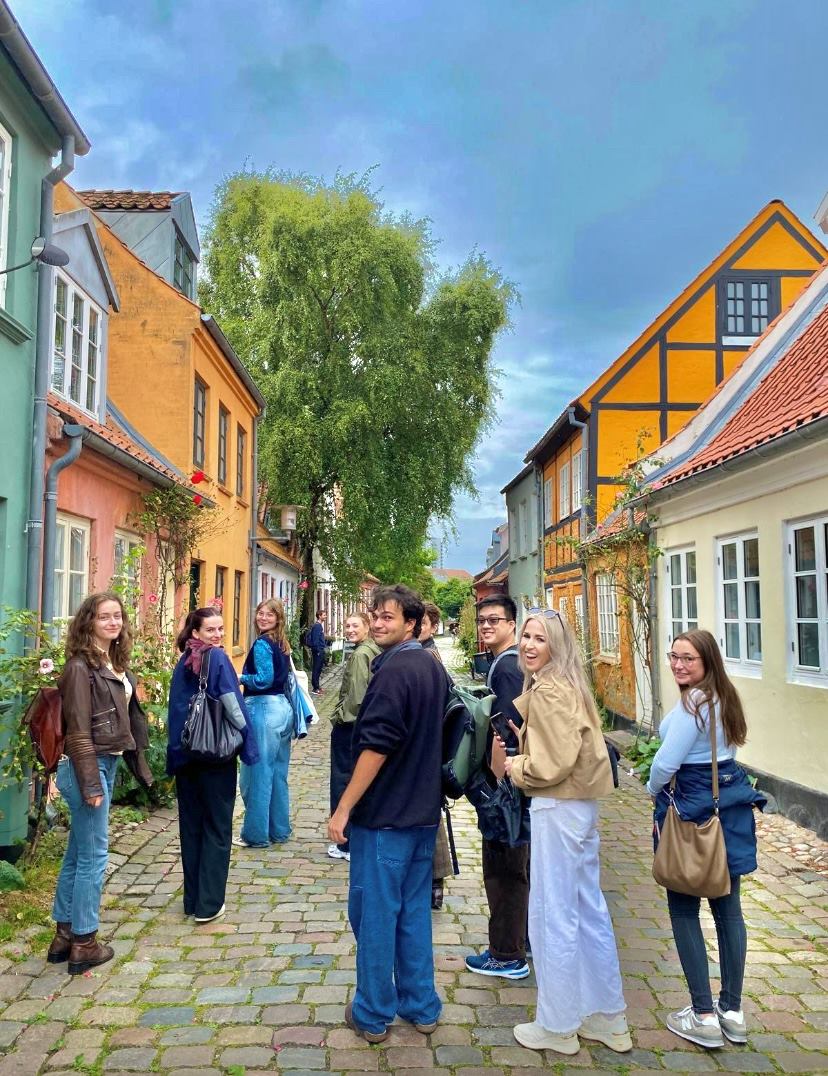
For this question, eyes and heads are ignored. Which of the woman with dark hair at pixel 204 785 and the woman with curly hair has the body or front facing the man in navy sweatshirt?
the woman with curly hair

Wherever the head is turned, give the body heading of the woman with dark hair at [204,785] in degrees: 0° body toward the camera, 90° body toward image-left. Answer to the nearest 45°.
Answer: approximately 225°

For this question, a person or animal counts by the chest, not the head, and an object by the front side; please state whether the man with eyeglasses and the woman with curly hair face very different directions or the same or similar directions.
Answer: very different directions

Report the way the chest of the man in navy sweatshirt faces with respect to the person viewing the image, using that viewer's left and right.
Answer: facing away from the viewer and to the left of the viewer

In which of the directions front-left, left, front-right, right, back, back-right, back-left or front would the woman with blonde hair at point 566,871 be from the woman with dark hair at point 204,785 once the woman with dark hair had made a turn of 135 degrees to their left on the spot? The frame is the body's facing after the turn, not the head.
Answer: back-left

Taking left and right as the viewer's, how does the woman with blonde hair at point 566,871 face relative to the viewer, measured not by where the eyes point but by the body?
facing to the left of the viewer
